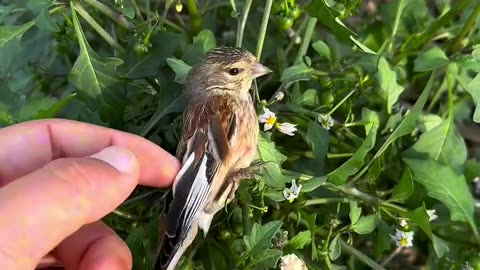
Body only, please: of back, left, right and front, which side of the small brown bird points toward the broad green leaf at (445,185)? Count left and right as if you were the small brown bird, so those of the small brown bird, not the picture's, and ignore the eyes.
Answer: front

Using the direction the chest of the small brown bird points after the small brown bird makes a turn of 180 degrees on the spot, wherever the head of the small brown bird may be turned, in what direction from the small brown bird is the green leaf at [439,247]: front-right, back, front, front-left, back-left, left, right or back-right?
back

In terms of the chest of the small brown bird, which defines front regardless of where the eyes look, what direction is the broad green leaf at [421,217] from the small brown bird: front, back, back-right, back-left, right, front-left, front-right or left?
front

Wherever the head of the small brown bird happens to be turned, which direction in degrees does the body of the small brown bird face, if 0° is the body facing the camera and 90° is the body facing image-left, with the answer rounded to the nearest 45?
approximately 270°

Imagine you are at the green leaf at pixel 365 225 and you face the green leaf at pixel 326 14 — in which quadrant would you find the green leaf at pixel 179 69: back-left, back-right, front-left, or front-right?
front-left

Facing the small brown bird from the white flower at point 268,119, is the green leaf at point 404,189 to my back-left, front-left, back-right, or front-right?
back-left

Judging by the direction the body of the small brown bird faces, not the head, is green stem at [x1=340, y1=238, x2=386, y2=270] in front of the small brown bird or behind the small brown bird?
in front

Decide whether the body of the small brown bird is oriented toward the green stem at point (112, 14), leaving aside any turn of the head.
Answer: no

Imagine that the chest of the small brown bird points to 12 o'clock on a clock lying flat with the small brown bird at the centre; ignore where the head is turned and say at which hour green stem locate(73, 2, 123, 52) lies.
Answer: The green stem is roughly at 7 o'clock from the small brown bird.
